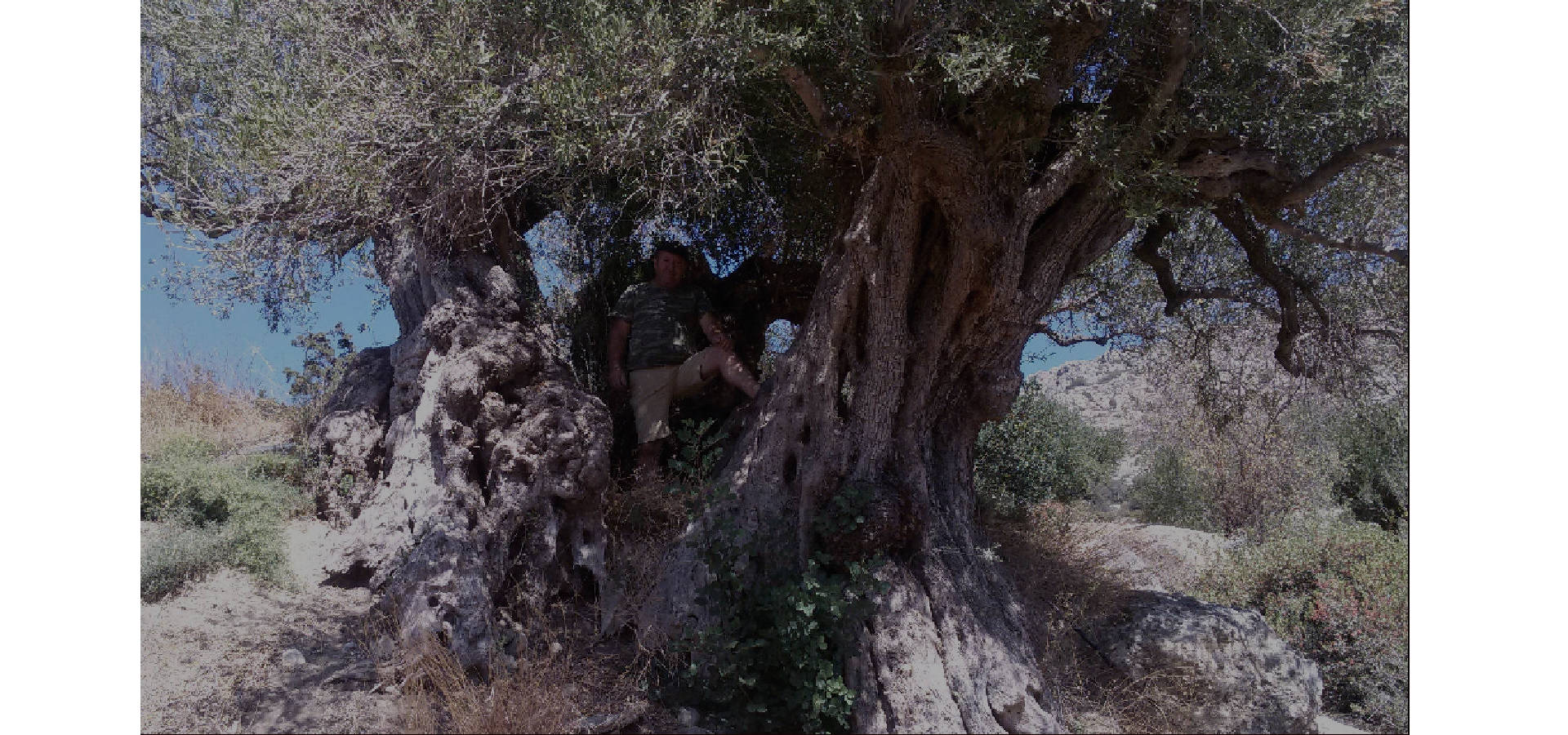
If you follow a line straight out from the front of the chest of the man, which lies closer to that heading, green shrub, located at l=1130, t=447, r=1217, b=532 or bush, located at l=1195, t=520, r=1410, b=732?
the bush

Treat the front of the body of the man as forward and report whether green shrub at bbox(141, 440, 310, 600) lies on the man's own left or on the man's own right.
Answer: on the man's own right

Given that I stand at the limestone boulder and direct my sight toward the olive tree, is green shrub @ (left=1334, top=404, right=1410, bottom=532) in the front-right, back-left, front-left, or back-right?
back-right

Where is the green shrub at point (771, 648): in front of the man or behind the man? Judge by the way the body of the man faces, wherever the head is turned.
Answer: in front

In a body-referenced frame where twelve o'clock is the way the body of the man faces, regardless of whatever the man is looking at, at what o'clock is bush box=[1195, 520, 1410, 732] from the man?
The bush is roughly at 9 o'clock from the man.

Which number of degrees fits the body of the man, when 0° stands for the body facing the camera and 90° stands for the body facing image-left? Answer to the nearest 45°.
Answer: approximately 0°

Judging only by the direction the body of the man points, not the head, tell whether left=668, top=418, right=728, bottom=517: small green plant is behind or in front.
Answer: in front

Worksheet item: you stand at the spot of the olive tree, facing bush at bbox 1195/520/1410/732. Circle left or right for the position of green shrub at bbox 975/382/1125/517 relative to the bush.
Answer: left

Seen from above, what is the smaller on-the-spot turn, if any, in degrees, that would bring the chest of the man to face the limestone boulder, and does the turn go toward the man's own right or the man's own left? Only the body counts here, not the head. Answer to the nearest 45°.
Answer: approximately 45° to the man's own left
